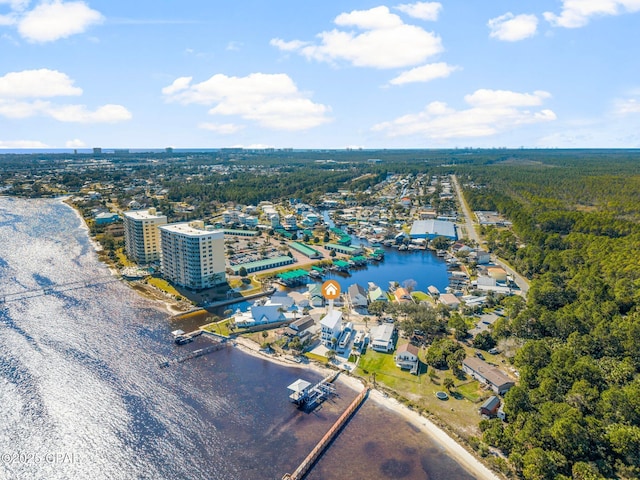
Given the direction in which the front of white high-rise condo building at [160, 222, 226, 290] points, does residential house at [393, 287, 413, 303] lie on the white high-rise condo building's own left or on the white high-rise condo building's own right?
on the white high-rise condo building's own left

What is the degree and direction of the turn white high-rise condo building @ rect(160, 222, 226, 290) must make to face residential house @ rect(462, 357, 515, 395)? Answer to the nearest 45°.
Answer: approximately 90° to its left

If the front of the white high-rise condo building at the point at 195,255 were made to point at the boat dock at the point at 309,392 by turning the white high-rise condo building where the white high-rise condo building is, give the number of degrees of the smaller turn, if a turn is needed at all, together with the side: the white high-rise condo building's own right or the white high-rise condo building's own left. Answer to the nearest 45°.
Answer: approximately 45° to the white high-rise condo building's own left

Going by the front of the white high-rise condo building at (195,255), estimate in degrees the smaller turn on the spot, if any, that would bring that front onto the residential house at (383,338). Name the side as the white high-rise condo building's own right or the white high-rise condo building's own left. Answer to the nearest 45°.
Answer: approximately 90° to the white high-rise condo building's own left

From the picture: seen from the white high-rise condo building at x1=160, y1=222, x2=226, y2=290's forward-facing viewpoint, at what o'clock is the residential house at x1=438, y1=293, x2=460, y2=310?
The residential house is roughly at 8 o'clock from the white high-rise condo building.

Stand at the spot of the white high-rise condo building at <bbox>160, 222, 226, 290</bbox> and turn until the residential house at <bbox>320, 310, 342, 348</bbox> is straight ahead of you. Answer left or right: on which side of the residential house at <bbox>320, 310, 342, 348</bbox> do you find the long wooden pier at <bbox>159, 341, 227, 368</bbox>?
right

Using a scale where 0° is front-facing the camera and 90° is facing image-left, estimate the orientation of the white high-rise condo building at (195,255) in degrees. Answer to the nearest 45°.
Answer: approximately 45°

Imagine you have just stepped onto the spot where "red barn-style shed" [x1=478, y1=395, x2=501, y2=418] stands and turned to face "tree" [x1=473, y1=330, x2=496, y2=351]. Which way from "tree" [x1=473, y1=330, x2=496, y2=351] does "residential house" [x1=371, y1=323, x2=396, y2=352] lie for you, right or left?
left

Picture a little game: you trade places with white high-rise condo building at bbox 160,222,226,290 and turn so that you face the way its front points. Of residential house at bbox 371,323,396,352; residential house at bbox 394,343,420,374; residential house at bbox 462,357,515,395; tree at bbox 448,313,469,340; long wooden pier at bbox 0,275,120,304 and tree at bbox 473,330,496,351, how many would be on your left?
5

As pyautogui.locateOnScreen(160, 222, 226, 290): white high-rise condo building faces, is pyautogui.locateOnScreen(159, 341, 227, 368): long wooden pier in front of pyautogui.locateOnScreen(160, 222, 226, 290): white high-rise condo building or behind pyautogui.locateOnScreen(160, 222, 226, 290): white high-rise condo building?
in front

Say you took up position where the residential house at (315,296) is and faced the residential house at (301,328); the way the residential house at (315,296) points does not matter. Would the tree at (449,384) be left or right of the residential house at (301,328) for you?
left

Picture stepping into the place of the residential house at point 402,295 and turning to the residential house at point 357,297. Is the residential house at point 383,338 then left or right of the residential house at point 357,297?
left

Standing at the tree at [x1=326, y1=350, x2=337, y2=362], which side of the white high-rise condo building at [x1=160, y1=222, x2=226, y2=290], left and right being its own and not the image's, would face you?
left

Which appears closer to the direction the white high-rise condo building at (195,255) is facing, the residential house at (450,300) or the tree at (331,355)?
the tree

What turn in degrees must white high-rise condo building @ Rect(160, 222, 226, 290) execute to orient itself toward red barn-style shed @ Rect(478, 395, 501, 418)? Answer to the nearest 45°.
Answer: approximately 90° to its left
